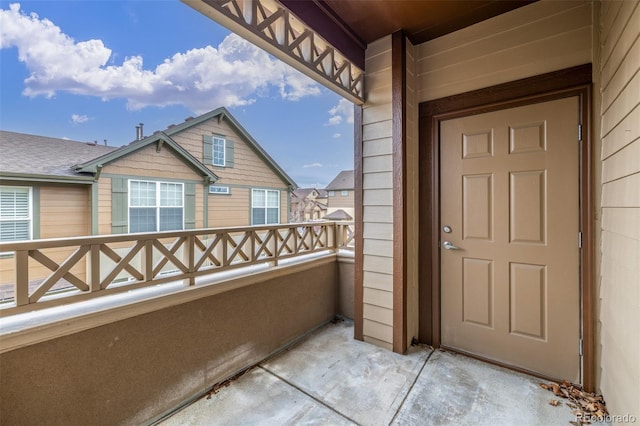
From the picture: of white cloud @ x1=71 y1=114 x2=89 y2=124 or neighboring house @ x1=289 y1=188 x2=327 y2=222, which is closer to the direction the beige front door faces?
the white cloud

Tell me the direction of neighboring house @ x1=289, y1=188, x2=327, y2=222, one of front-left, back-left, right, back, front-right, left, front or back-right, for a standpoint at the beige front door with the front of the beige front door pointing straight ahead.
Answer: right

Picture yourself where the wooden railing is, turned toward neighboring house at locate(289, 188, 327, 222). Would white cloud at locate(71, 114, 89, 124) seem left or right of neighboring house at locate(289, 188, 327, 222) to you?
left

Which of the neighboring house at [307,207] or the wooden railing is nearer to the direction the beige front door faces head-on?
the wooden railing

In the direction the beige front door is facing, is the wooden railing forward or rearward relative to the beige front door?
forward
